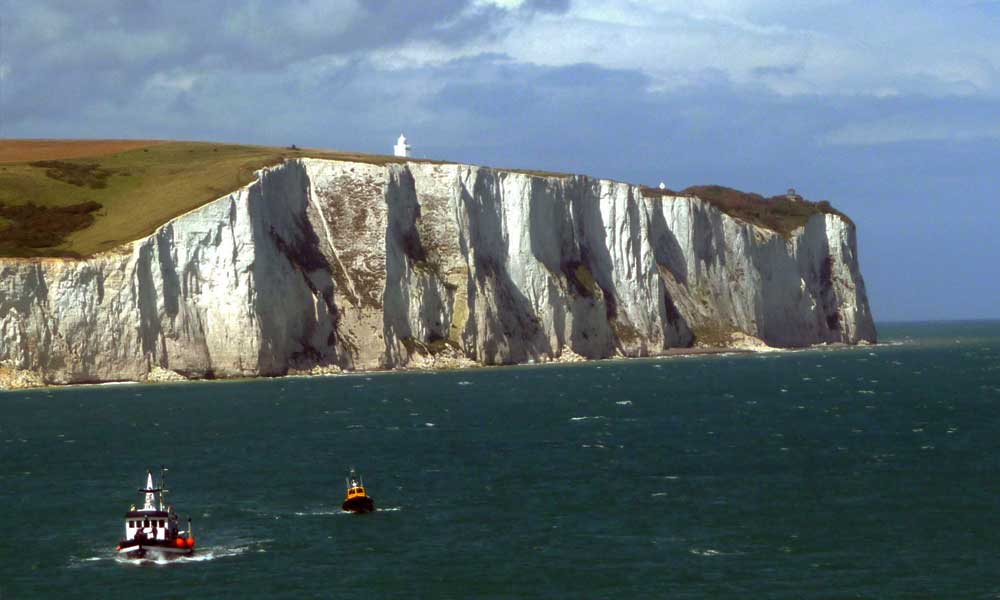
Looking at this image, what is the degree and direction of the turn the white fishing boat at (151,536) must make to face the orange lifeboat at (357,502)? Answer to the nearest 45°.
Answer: approximately 180°

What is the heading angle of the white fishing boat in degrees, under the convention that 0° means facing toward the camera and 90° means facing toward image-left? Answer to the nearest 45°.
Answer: approximately 45°
